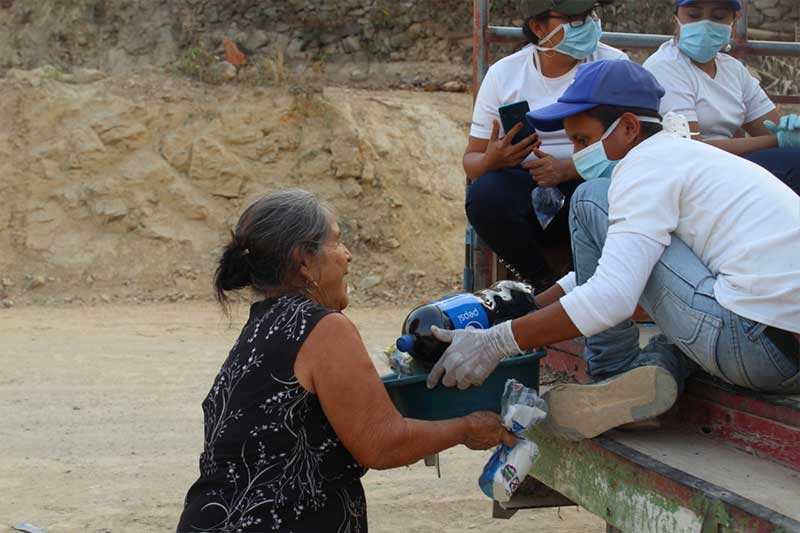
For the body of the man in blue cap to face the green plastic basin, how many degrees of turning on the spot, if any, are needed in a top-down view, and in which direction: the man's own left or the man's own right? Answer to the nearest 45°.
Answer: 0° — they already face it

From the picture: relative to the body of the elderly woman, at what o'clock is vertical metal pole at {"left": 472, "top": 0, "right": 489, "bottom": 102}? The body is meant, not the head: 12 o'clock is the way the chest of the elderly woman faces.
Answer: The vertical metal pole is roughly at 11 o'clock from the elderly woman.

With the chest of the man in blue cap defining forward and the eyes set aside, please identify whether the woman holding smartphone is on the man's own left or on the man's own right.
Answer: on the man's own right

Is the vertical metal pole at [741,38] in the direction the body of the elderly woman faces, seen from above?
yes

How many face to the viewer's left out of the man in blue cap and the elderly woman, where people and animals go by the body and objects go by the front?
1

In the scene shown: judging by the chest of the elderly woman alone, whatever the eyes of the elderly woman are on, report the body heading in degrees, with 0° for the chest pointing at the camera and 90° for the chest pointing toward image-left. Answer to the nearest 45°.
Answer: approximately 225°

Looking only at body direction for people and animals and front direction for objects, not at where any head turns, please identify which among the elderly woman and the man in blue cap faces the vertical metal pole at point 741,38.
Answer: the elderly woman

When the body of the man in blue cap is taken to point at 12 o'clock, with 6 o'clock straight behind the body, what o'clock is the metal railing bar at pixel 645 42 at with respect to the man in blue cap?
The metal railing bar is roughly at 3 o'clock from the man in blue cap.

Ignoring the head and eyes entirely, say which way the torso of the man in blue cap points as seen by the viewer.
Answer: to the viewer's left
